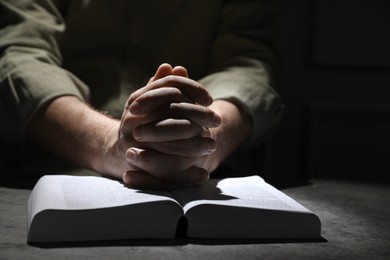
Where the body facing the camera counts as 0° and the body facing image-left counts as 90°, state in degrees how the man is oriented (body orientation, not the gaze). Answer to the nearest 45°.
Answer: approximately 0°

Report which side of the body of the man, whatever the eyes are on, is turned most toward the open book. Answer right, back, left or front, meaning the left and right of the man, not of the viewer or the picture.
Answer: front
